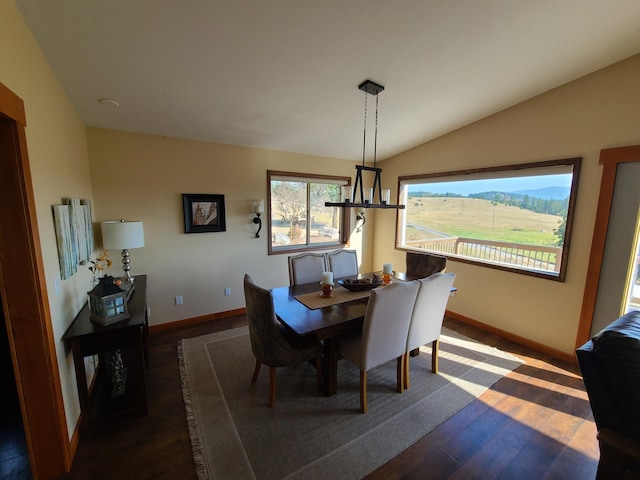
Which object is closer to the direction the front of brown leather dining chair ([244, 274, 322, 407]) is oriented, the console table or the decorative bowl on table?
the decorative bowl on table

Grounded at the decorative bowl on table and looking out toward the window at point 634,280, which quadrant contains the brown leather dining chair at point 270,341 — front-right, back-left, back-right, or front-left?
back-right

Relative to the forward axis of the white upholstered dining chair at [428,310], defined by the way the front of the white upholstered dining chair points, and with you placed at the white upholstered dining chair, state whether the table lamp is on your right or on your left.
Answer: on your left

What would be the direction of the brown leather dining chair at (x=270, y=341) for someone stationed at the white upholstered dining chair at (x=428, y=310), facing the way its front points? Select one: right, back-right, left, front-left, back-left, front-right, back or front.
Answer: left

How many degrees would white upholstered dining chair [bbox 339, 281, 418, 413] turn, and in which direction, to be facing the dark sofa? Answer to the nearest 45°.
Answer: approximately 180°

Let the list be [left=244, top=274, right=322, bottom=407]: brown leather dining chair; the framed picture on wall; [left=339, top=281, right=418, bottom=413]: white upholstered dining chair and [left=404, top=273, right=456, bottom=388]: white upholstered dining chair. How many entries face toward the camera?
1

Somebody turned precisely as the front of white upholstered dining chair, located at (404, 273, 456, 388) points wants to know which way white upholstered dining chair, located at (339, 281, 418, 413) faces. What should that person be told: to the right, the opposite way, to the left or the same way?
the same way

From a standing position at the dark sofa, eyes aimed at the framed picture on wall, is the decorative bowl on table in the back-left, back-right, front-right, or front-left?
front-right

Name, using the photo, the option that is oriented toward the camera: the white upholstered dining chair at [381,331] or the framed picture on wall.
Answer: the framed picture on wall

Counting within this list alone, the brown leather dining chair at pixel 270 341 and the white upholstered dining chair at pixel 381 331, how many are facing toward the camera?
0

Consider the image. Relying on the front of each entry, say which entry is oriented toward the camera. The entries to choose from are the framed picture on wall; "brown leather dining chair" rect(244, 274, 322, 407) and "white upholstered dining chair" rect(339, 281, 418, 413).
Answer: the framed picture on wall

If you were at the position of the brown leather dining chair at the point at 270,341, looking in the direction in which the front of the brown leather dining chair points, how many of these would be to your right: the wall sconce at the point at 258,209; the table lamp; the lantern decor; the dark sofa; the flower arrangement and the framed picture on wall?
1

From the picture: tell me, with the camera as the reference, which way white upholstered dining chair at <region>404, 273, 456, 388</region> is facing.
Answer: facing away from the viewer and to the left of the viewer

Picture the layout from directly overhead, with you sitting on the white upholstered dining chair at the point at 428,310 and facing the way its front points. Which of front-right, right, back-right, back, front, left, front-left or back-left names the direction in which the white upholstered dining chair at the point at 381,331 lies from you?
left

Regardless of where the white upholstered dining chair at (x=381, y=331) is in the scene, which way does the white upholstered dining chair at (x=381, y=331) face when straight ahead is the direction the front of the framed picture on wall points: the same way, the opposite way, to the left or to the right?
the opposite way

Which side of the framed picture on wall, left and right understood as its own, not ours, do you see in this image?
front

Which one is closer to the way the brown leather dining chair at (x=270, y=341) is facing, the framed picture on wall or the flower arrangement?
the framed picture on wall

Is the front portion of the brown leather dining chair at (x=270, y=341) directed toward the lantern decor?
no

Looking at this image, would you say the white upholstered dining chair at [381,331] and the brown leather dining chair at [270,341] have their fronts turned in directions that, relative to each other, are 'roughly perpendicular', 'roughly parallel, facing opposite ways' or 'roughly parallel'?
roughly perpendicular

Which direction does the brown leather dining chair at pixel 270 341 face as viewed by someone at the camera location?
facing away from the viewer and to the right of the viewer

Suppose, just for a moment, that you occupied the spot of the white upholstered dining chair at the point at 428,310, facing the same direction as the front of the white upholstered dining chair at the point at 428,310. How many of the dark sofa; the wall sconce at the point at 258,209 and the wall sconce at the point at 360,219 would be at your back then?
1

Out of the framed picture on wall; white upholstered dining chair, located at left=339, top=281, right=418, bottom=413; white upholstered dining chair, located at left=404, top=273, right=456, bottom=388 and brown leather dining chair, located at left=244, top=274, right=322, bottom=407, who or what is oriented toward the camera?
the framed picture on wall

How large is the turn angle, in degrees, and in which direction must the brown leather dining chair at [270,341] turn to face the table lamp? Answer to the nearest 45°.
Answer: approximately 90° to its left

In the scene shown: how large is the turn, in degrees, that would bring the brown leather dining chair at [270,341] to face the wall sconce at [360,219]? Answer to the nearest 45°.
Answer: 0° — it already faces it

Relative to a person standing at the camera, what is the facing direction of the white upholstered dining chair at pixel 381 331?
facing away from the viewer and to the left of the viewer
